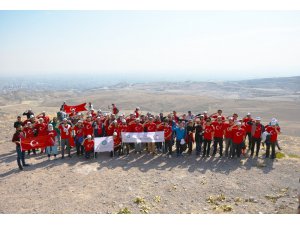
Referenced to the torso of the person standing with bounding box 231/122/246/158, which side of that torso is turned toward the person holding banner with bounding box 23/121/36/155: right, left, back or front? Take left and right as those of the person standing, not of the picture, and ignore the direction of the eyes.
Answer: right

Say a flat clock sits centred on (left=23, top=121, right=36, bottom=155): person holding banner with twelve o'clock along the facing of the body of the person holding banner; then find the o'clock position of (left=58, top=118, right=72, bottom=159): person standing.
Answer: The person standing is roughly at 10 o'clock from the person holding banner.

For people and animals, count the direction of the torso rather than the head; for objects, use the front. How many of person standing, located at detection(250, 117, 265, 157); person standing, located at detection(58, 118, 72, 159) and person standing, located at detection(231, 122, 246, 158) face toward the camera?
3

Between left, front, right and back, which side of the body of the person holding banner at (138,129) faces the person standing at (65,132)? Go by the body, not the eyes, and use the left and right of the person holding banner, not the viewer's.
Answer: right

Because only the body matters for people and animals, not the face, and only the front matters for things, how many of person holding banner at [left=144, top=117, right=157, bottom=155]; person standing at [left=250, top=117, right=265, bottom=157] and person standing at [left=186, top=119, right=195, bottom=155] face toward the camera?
3

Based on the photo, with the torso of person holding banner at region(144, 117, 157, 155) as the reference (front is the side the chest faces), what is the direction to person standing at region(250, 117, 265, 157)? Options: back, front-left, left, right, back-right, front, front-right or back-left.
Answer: left

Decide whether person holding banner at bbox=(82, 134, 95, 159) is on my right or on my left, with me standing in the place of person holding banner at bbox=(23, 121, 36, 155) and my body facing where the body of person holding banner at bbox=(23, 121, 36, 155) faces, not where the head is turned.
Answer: on my left

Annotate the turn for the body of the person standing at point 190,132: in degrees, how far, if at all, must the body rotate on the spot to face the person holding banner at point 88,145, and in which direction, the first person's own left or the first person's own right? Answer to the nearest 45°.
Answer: approximately 90° to the first person's own right

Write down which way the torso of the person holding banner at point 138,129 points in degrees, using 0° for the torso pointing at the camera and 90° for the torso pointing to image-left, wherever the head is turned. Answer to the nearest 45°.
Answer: approximately 0°

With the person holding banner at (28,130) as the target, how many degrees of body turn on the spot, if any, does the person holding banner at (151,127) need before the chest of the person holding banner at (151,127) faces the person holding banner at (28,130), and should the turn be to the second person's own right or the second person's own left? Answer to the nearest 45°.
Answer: approximately 90° to the second person's own right

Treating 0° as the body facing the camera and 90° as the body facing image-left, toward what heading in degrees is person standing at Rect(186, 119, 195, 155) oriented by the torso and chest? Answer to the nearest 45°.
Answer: approximately 0°

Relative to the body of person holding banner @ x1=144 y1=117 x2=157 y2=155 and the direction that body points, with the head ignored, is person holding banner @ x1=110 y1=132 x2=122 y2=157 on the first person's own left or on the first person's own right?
on the first person's own right

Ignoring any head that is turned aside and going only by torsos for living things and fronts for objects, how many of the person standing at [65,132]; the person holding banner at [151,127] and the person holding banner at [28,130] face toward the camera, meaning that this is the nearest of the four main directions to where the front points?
3
